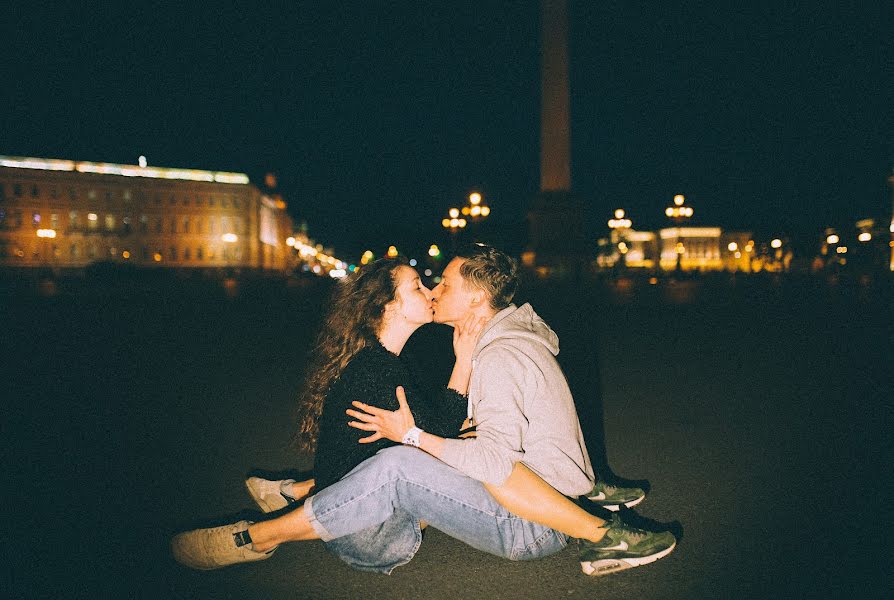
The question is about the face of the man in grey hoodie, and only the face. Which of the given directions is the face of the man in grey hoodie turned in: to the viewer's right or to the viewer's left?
to the viewer's left
